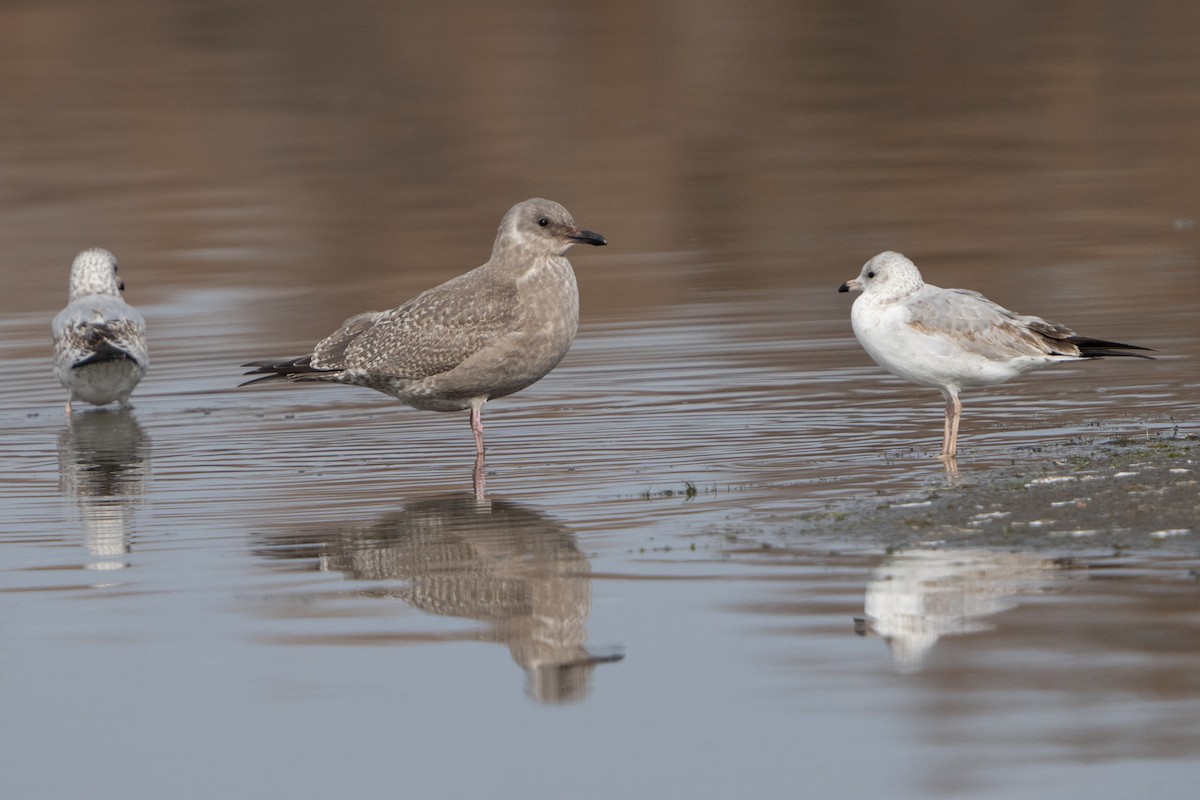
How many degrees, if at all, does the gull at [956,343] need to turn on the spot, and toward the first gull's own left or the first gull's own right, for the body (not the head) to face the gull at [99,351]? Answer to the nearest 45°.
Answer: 0° — it already faces it

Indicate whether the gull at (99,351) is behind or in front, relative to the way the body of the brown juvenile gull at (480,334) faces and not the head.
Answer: behind

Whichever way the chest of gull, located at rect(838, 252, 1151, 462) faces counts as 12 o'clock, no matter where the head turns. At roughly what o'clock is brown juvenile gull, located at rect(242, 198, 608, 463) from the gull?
The brown juvenile gull is roughly at 12 o'clock from the gull.

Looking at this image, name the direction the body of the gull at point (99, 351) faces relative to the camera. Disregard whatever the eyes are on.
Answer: away from the camera

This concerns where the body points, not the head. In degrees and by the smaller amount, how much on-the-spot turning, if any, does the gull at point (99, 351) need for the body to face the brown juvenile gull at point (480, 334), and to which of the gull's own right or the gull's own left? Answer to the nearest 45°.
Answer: approximately 135° to the gull's own right

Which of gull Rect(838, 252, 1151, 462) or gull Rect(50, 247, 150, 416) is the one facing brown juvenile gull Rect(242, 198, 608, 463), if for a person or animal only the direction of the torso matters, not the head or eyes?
gull Rect(838, 252, 1151, 462)

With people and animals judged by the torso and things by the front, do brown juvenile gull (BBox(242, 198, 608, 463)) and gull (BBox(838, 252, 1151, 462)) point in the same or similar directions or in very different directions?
very different directions

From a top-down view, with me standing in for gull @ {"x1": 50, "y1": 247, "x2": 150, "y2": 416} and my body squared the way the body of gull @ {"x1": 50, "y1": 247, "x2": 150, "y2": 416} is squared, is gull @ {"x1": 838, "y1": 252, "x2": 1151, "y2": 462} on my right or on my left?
on my right

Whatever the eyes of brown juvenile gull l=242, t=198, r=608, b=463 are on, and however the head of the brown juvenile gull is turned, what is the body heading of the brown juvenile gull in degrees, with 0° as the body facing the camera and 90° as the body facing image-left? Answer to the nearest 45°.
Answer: approximately 270°

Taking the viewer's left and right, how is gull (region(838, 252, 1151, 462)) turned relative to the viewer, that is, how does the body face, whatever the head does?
facing to the left of the viewer
